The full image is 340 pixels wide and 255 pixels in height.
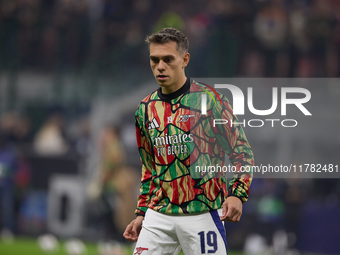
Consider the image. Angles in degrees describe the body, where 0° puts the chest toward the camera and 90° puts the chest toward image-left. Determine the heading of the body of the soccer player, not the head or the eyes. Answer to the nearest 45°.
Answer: approximately 45°

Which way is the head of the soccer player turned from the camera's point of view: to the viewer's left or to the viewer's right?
to the viewer's left
